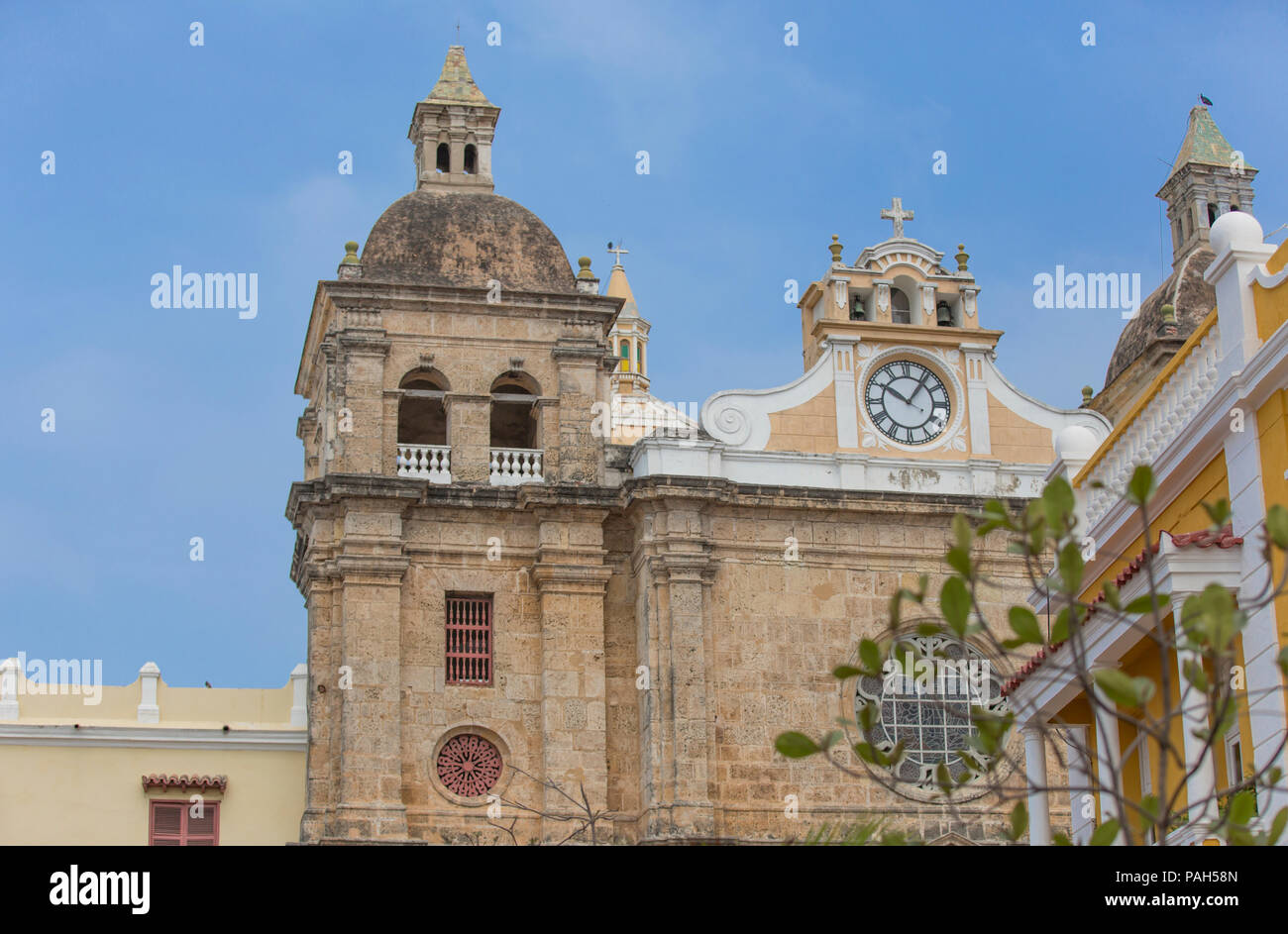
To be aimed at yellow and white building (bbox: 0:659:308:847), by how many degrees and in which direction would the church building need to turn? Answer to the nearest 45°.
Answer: approximately 90° to its right

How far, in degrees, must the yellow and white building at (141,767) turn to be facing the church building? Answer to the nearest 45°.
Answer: approximately 90° to its left

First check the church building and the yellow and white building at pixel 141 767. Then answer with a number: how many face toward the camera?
2

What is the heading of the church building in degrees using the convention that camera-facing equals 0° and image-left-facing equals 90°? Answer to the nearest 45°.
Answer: approximately 0°

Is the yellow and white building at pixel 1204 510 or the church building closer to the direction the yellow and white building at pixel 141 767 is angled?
the yellow and white building
